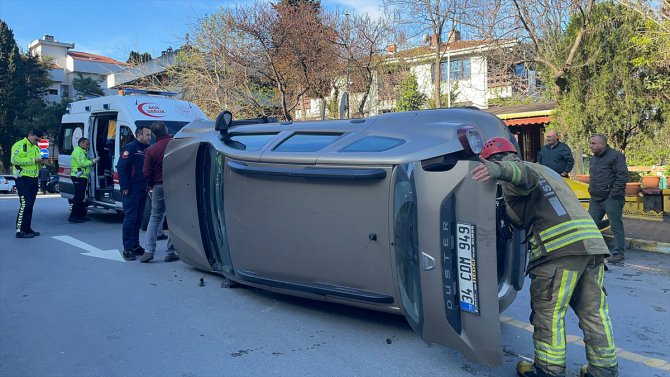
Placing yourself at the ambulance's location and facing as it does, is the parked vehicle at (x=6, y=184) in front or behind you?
behind

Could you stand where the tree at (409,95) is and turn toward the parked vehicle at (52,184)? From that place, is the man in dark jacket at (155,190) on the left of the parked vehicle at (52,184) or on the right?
left

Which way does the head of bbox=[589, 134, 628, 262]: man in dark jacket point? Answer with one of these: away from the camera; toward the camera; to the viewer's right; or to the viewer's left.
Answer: to the viewer's left

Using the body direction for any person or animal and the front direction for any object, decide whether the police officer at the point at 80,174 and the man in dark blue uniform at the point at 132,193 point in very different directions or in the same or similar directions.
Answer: same or similar directions

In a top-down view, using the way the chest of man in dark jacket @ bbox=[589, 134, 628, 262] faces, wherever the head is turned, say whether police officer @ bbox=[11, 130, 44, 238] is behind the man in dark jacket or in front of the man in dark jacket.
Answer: in front

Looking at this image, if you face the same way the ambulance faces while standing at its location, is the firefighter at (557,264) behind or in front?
in front

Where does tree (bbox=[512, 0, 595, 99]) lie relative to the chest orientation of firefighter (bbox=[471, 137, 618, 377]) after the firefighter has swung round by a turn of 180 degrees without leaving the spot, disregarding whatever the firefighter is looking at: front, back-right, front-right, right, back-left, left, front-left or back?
back-left

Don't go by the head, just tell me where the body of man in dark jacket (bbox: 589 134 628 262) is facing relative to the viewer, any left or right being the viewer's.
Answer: facing the viewer and to the left of the viewer

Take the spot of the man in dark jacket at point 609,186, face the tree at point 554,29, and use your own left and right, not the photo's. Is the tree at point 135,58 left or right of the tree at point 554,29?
left

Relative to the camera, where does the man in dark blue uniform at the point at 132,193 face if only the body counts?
to the viewer's right

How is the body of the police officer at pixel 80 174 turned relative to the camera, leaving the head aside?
to the viewer's right

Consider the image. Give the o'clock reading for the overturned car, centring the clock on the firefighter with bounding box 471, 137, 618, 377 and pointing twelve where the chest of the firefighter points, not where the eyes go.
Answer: The overturned car is roughly at 11 o'clock from the firefighter.
